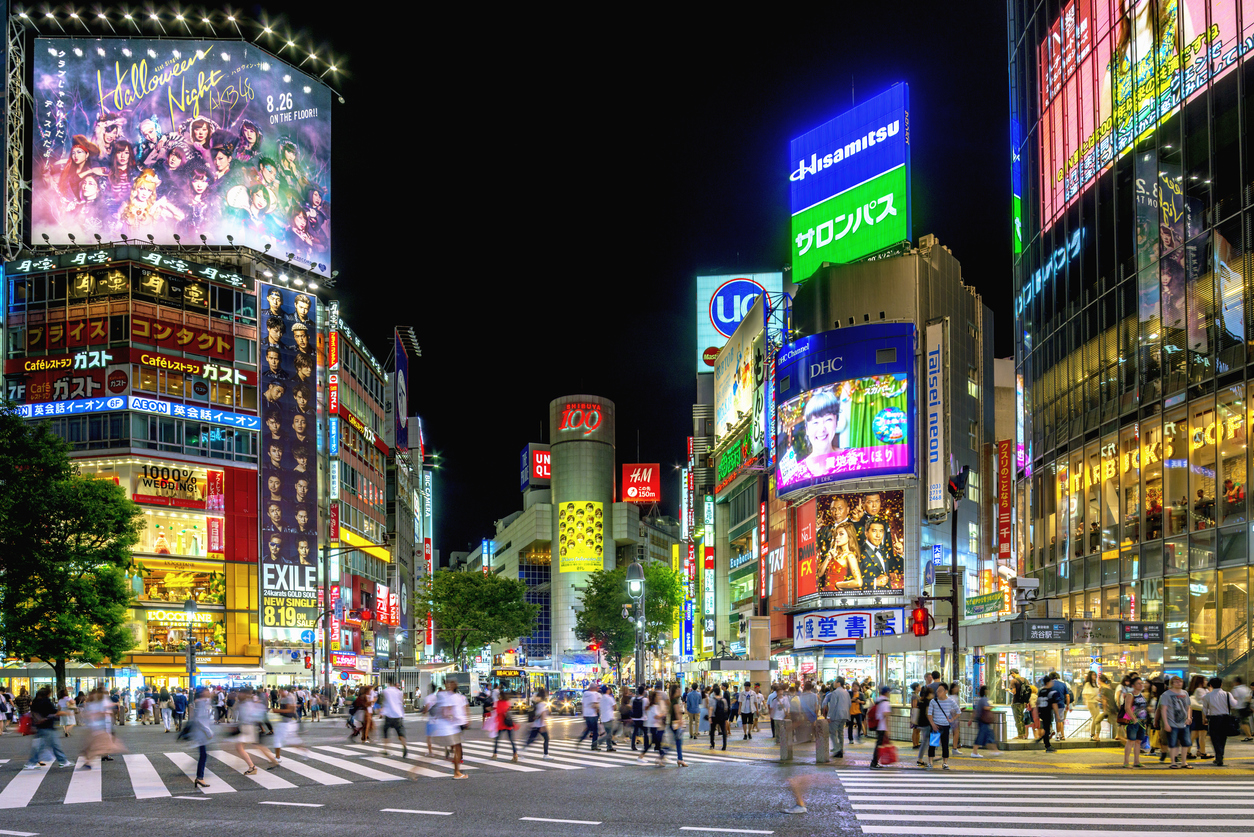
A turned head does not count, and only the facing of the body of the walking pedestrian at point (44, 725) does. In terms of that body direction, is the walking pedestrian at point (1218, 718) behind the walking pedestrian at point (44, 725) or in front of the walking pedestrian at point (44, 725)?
in front

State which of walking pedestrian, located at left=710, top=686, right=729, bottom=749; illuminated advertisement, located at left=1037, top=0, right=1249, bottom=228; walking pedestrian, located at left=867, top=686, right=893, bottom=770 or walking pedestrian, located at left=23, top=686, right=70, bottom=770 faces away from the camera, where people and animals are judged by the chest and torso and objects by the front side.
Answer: walking pedestrian, located at left=710, top=686, right=729, bottom=749

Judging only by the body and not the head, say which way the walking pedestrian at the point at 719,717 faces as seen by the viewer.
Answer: away from the camera

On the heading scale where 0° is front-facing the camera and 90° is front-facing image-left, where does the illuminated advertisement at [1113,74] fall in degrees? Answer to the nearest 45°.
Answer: approximately 45°

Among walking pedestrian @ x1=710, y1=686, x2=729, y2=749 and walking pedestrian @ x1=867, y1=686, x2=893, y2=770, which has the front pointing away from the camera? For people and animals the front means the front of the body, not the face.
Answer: walking pedestrian @ x1=710, y1=686, x2=729, y2=749

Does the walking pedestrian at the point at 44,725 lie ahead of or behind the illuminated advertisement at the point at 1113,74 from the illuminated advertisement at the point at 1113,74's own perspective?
ahead

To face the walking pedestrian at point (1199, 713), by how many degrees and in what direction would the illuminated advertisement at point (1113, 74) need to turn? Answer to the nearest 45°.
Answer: approximately 45° to its left
